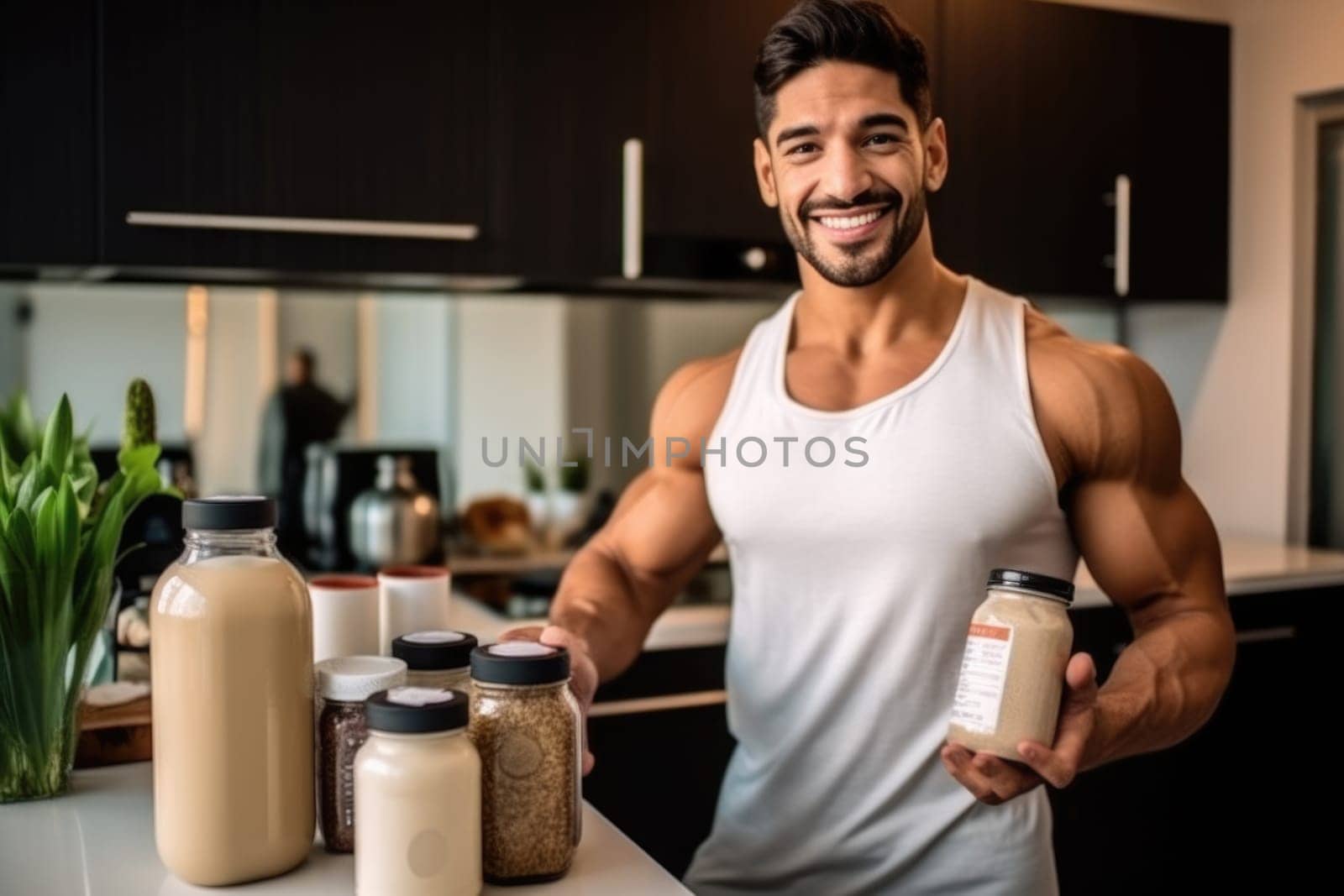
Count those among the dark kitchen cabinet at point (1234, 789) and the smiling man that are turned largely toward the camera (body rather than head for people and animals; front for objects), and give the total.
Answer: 2

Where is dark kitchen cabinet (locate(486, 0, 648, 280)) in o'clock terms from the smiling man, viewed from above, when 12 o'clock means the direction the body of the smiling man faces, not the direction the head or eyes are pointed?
The dark kitchen cabinet is roughly at 5 o'clock from the smiling man.

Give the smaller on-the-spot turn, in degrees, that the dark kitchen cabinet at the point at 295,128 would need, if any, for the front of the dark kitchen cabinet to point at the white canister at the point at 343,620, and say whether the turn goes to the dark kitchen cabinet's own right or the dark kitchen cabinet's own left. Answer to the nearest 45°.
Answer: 0° — it already faces it

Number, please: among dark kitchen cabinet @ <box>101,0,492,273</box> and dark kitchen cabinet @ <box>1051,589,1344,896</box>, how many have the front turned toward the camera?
2

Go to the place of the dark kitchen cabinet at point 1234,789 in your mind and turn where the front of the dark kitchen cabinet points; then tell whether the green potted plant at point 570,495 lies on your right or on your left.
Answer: on your right

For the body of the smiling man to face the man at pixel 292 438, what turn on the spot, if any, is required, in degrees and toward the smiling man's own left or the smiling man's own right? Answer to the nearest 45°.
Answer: approximately 135° to the smiling man's own right

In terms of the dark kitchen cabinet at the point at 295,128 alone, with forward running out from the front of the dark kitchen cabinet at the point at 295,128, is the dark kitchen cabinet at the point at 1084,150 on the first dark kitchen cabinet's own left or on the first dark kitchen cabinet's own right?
on the first dark kitchen cabinet's own left

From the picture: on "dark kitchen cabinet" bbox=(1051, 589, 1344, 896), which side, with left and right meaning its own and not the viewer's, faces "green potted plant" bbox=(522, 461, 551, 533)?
right

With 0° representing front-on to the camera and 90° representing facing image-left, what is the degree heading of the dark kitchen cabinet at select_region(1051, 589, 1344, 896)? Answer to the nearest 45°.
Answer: approximately 0°
